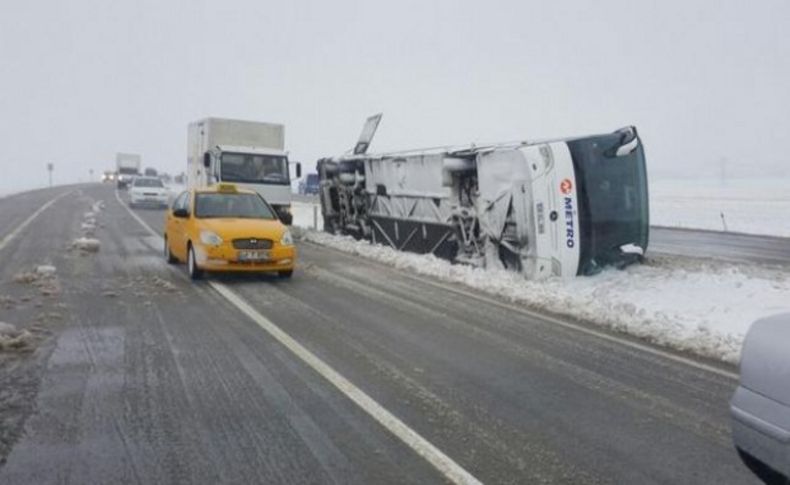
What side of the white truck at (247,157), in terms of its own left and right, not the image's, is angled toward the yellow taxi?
front

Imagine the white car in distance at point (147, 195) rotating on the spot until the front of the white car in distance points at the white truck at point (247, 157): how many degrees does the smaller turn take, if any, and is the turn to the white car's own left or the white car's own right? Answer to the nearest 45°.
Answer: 0° — it already faces it

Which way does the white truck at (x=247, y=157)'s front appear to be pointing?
toward the camera

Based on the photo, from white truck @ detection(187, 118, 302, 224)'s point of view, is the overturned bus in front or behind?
in front

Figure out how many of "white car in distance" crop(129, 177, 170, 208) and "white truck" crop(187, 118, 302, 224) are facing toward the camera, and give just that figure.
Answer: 2

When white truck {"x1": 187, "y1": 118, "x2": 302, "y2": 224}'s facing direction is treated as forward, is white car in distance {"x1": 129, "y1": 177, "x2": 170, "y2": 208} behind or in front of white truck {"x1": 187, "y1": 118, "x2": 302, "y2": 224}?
behind

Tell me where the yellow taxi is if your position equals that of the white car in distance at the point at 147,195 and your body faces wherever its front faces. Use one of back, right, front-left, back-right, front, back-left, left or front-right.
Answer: front

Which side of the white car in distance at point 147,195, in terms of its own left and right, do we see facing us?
front
